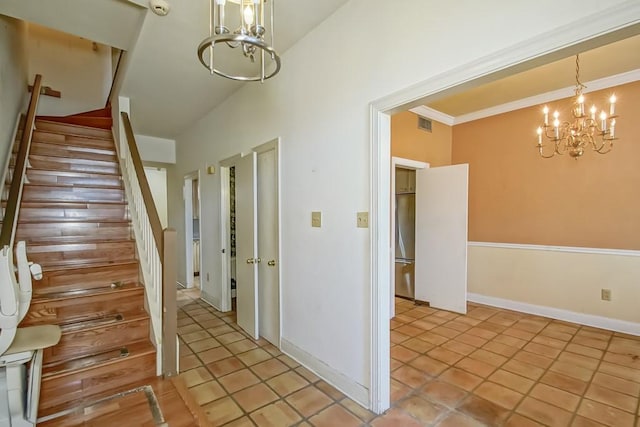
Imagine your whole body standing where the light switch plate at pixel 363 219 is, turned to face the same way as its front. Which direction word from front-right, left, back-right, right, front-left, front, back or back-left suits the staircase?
front-right

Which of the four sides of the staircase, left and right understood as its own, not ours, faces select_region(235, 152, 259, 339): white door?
left

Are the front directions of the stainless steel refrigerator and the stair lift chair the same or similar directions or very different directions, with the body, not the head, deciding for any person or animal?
very different directions

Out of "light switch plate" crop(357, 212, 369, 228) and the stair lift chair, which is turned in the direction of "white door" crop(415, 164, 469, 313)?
the stair lift chair

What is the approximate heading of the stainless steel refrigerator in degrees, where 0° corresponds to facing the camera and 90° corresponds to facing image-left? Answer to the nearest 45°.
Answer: approximately 45°

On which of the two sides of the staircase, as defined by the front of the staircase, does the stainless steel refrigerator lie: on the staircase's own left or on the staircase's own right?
on the staircase's own left

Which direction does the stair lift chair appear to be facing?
to the viewer's right

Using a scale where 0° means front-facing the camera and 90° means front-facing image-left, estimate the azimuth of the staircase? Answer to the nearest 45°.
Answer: approximately 0°

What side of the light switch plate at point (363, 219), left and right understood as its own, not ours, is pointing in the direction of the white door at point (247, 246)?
right

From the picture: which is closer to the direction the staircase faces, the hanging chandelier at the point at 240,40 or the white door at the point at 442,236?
the hanging chandelier

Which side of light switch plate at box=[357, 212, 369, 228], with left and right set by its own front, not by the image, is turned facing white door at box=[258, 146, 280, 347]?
right
